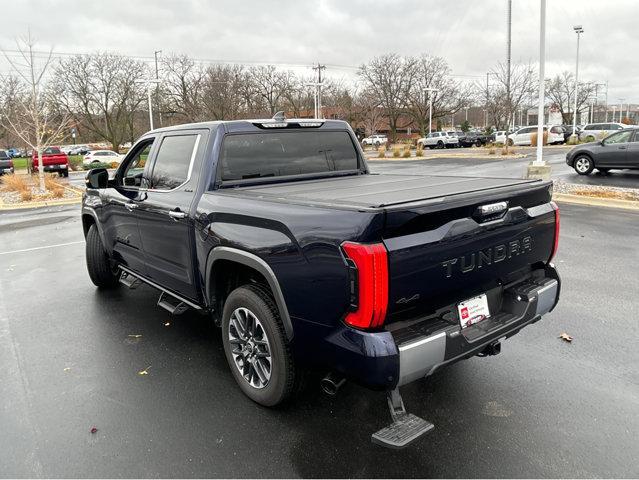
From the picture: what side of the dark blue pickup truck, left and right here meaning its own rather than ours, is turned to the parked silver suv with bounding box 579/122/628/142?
right

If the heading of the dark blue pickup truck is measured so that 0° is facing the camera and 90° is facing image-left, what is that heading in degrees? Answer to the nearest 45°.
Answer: approximately 135°

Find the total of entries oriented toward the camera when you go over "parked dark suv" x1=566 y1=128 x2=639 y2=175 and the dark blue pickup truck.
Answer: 0

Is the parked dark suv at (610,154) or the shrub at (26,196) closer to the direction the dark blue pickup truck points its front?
the shrub

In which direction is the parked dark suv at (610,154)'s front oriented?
to the viewer's left

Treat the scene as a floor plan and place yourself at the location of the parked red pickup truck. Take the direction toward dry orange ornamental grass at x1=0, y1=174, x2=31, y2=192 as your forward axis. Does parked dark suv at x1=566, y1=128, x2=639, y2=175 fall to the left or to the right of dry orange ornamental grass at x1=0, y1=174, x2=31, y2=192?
left

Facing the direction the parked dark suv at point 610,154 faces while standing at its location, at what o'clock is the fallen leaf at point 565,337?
The fallen leaf is roughly at 9 o'clock from the parked dark suv.

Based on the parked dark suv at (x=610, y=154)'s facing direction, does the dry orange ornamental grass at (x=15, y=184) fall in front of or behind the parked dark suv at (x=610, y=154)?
in front

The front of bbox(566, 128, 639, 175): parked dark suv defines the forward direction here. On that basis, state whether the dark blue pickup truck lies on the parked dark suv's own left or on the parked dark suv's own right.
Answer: on the parked dark suv's own left

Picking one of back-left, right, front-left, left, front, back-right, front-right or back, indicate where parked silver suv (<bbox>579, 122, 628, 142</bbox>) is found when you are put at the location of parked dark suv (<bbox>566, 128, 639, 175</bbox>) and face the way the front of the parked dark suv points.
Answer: right
